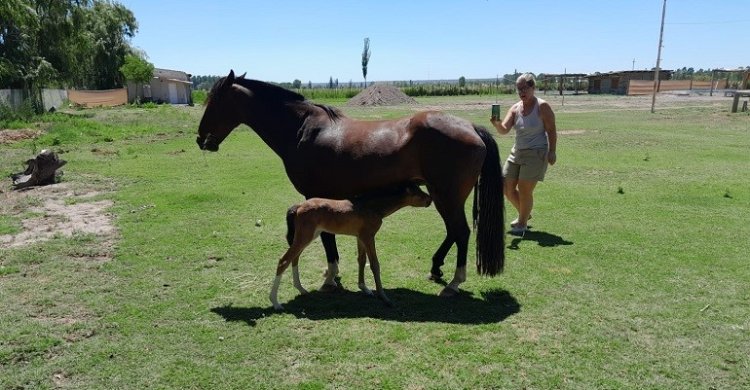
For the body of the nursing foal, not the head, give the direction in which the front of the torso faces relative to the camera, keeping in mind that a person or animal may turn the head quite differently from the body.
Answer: to the viewer's right

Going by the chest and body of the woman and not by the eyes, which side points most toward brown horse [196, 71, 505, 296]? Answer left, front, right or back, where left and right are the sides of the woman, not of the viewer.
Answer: front

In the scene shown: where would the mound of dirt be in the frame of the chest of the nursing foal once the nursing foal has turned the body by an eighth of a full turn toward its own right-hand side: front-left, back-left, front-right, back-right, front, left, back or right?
back-left

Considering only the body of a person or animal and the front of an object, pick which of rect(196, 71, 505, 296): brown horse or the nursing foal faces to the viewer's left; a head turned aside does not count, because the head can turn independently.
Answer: the brown horse

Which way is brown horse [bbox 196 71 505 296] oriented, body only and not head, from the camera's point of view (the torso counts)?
to the viewer's left

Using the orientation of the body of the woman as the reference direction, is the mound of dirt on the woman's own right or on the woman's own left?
on the woman's own right

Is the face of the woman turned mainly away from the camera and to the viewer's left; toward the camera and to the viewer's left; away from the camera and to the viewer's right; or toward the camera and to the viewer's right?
toward the camera and to the viewer's left

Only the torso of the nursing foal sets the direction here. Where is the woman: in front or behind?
in front

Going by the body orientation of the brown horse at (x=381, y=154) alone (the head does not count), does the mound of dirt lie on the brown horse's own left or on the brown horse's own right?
on the brown horse's own right

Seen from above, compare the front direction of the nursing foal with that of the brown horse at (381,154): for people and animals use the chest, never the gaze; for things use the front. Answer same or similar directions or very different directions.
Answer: very different directions

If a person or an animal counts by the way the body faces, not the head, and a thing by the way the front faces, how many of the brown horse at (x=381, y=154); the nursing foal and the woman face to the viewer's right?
1
